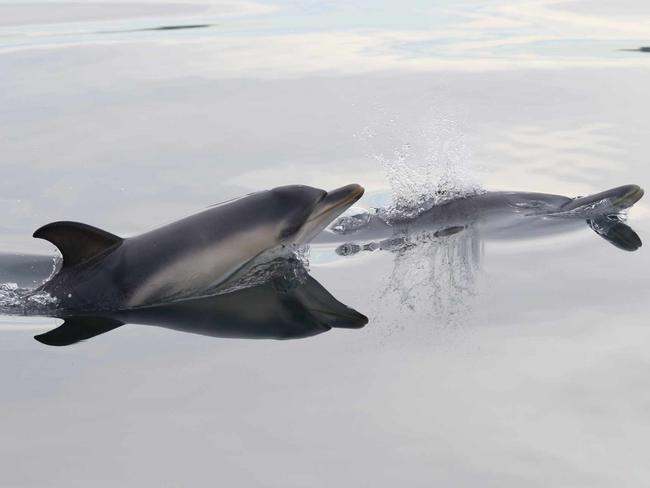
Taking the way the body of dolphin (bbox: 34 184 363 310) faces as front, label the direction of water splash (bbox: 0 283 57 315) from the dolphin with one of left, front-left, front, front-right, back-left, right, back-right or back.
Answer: back

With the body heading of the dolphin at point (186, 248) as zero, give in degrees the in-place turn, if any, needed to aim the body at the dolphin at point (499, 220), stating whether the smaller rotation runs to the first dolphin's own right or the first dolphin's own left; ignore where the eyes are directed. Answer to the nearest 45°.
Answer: approximately 45° to the first dolphin's own left

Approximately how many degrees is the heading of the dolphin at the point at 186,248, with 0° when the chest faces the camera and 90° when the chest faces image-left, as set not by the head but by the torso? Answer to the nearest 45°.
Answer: approximately 270°

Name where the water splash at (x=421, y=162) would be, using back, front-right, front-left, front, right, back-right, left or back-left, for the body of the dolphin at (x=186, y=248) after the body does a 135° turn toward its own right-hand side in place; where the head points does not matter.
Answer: back

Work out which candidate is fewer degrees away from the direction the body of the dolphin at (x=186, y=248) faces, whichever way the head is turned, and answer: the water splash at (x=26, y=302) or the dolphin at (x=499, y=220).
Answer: the dolphin
